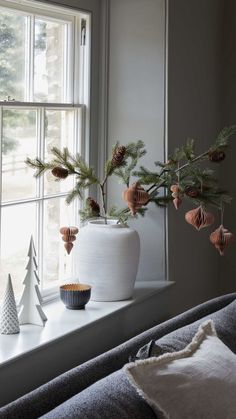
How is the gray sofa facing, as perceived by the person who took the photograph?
facing the viewer and to the right of the viewer

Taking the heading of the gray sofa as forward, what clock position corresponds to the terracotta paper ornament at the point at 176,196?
The terracotta paper ornament is roughly at 8 o'clock from the gray sofa.

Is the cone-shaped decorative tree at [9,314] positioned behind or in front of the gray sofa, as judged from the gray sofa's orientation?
behind

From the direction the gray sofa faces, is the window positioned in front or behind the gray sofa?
behind

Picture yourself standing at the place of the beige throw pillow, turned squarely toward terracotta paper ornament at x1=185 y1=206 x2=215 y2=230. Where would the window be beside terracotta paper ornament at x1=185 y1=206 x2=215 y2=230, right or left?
left

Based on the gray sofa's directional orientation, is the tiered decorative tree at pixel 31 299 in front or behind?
behind

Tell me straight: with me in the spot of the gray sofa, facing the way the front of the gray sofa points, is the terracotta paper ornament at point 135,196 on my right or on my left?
on my left

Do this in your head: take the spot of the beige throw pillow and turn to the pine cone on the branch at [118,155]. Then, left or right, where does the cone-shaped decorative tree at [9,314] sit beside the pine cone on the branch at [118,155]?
left

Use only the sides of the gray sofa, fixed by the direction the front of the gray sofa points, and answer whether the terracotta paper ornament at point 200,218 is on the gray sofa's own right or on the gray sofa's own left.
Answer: on the gray sofa's own left
